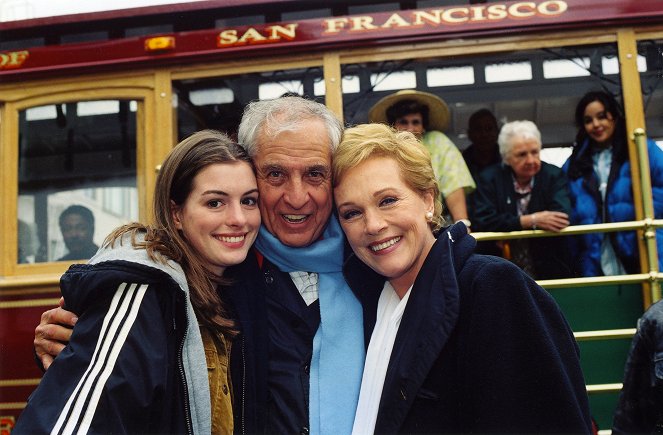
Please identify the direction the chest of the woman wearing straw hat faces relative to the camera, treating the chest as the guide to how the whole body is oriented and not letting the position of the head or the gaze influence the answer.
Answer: toward the camera

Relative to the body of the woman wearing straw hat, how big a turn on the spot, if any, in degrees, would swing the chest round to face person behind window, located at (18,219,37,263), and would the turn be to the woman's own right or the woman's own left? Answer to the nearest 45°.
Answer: approximately 90° to the woman's own right

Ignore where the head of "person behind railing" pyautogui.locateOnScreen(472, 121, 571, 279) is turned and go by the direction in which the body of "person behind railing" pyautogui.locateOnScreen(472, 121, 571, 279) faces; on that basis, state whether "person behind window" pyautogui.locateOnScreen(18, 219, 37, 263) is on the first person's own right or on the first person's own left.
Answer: on the first person's own right

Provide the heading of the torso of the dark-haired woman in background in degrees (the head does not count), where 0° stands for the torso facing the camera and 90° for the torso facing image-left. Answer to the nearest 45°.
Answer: approximately 0°

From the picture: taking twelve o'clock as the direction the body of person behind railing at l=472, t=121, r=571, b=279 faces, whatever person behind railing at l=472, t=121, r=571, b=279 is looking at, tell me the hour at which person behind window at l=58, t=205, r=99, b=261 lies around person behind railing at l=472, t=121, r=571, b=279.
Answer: person behind window at l=58, t=205, r=99, b=261 is roughly at 4 o'clock from person behind railing at l=472, t=121, r=571, b=279.

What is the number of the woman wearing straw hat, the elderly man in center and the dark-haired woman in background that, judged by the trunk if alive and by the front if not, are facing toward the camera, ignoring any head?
3

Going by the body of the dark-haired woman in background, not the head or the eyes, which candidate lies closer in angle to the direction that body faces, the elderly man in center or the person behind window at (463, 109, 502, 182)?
the elderly man in center

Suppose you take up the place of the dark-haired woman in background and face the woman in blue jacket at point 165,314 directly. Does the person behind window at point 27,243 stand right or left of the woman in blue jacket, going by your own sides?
right

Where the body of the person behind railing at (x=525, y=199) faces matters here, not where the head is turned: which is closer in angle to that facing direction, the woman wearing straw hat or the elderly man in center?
the elderly man in center

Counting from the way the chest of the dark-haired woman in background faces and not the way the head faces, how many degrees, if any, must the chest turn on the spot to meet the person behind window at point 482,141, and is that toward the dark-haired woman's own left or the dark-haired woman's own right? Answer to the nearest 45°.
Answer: approximately 90° to the dark-haired woman's own right

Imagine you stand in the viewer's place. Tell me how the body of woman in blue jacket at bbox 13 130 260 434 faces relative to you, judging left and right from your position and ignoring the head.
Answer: facing the viewer and to the right of the viewer

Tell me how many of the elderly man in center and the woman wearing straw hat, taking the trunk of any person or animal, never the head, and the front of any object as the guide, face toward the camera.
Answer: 2

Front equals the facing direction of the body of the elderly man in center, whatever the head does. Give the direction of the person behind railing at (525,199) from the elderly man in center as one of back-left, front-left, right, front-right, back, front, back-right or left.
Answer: back-left

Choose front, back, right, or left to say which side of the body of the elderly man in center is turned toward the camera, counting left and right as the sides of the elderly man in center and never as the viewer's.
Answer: front

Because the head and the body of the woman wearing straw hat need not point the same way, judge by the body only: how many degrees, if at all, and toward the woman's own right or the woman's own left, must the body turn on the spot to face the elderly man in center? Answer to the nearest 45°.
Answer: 0° — they already face them
